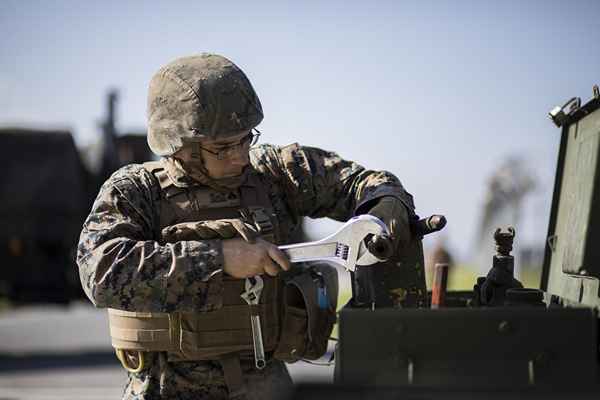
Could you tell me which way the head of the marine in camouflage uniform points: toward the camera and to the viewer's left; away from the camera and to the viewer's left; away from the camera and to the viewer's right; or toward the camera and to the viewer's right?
toward the camera and to the viewer's right

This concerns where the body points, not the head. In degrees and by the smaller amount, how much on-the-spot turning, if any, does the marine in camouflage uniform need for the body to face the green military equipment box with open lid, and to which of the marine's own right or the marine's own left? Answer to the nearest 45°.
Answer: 0° — they already face it

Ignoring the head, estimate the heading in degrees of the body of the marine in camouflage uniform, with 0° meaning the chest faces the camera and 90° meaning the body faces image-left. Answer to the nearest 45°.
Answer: approximately 315°

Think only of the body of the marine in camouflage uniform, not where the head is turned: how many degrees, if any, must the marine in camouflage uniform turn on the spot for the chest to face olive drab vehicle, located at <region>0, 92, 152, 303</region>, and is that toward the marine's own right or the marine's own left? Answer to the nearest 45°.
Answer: approximately 135° to the marine's own left

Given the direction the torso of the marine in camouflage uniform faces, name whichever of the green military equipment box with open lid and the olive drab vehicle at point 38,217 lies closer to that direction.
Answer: the green military equipment box with open lid
